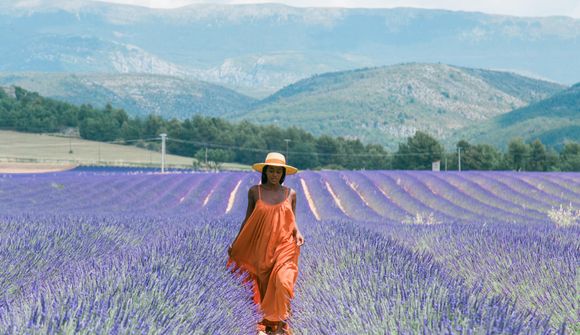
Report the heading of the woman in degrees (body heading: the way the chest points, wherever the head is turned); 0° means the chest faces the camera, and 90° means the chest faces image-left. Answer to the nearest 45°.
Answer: approximately 0°
